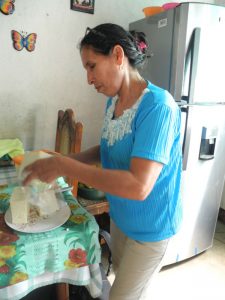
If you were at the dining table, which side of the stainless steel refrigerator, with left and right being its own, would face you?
right

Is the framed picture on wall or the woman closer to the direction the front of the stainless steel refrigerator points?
the woman

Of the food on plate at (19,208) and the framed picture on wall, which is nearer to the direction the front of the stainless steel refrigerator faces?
the food on plate

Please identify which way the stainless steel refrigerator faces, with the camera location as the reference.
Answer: facing the viewer and to the right of the viewer

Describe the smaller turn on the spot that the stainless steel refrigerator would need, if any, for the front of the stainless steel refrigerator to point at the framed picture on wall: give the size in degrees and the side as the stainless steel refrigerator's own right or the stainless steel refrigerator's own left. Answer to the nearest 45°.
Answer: approximately 135° to the stainless steel refrigerator's own right

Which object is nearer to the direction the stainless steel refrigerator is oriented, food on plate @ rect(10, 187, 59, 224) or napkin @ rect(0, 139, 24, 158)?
the food on plate

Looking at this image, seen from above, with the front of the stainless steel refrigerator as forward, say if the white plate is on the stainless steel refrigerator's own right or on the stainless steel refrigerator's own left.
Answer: on the stainless steel refrigerator's own right

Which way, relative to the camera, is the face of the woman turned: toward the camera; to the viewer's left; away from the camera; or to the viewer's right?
to the viewer's left

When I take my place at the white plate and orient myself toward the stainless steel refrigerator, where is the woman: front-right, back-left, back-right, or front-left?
front-right

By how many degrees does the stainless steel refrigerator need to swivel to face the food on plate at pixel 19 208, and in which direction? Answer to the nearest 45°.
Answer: approximately 90° to its right

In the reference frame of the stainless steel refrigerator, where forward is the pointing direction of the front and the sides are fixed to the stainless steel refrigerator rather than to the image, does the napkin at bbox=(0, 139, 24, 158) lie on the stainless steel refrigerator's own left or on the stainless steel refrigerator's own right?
on the stainless steel refrigerator's own right

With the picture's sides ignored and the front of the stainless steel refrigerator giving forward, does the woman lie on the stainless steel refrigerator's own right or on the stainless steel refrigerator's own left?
on the stainless steel refrigerator's own right
